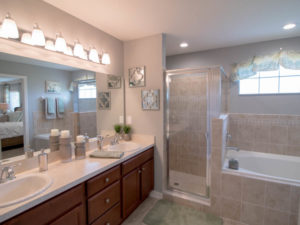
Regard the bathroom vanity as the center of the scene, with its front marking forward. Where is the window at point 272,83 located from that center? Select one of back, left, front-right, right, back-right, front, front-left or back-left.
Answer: front-left

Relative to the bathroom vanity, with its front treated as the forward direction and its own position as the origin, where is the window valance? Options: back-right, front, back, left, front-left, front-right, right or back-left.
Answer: front-left

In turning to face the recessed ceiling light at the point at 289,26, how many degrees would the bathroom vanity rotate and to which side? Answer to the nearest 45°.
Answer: approximately 45° to its left

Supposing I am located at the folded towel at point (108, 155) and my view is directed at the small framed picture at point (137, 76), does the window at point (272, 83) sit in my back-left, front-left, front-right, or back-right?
front-right

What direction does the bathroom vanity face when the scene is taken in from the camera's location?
facing the viewer and to the right of the viewer

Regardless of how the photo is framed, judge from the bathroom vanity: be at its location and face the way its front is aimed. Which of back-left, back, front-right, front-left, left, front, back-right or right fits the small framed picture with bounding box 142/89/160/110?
left
